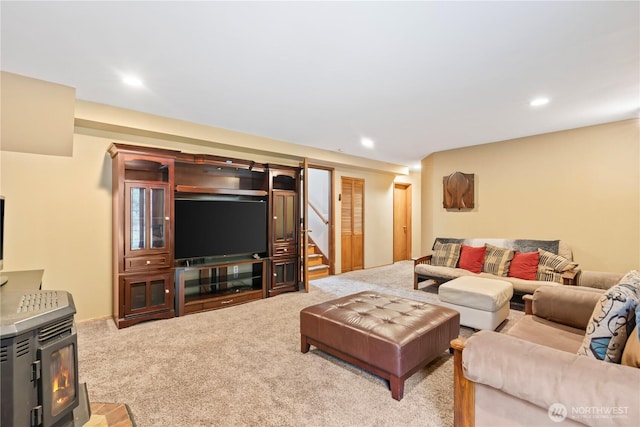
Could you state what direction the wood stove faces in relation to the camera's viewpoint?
facing the viewer and to the right of the viewer

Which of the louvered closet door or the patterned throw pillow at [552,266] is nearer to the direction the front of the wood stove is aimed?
the patterned throw pillow

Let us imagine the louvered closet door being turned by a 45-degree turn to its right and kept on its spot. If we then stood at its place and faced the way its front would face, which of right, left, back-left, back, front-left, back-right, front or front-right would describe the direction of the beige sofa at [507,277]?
front-left

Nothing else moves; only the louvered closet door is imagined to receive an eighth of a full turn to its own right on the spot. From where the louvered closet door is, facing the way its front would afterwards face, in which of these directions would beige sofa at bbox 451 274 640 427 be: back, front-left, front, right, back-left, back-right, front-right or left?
front

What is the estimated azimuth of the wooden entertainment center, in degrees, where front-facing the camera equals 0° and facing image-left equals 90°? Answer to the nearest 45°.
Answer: approximately 315°

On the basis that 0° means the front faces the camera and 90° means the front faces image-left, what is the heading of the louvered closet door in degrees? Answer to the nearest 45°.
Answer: approximately 315°

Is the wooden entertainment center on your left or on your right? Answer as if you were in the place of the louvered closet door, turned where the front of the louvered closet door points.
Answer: on your right

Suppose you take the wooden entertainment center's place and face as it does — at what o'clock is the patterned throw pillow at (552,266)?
The patterned throw pillow is roughly at 11 o'clock from the wooden entertainment center.

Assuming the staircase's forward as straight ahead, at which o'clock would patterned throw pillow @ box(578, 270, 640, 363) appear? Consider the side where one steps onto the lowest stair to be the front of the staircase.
The patterned throw pillow is roughly at 1 o'clock from the staircase.

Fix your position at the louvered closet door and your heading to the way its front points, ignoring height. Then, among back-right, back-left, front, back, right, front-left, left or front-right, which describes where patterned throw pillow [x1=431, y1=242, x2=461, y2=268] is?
front

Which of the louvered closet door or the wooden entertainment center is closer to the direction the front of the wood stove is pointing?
the louvered closet door

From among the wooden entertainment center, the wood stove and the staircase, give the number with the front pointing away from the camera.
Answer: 0
